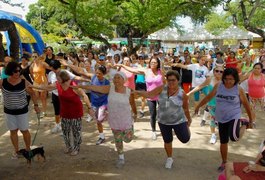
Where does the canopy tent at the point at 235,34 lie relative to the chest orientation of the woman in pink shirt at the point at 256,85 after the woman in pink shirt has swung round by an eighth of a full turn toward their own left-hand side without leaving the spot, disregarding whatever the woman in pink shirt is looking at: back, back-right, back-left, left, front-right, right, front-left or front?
back-left

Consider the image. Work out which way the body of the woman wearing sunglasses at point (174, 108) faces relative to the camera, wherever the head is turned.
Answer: toward the camera

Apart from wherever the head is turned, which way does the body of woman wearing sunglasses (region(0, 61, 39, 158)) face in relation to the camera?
toward the camera

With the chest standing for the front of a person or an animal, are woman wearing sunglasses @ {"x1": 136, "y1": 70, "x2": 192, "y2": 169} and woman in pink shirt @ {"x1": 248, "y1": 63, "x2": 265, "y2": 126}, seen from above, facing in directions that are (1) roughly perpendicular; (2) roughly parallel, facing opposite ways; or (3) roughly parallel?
roughly parallel

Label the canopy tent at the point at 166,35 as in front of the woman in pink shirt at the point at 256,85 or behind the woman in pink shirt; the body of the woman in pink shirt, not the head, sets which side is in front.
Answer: behind

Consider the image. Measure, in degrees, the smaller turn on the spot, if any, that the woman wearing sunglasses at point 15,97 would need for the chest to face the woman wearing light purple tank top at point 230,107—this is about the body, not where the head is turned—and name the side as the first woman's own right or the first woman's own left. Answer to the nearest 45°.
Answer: approximately 45° to the first woman's own left

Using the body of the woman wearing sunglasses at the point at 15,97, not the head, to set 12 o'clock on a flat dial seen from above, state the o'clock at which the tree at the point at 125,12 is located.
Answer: The tree is roughly at 7 o'clock from the woman wearing sunglasses.

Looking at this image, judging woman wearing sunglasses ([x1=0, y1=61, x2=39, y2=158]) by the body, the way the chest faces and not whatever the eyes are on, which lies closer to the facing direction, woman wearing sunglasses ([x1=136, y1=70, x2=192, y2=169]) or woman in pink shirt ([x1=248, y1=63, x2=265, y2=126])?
the woman wearing sunglasses

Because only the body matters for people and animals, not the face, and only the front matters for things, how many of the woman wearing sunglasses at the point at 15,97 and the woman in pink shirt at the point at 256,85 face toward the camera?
2

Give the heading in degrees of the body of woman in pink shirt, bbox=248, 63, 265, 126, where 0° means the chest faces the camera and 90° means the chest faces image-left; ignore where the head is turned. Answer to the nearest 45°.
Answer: approximately 0°

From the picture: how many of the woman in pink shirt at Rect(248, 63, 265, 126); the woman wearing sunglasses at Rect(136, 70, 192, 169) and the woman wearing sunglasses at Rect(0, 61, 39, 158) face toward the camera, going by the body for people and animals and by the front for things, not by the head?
3

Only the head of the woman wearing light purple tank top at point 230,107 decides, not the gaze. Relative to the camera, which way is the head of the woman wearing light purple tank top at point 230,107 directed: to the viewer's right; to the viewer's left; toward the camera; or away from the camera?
toward the camera

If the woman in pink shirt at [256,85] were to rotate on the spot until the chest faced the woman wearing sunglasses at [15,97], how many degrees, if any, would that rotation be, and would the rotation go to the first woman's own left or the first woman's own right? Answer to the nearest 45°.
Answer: approximately 45° to the first woman's own right

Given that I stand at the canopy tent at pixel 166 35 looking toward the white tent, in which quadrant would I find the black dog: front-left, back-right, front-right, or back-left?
back-right

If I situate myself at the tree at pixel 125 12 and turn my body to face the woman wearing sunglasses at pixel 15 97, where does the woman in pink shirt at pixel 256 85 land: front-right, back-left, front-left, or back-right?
front-left

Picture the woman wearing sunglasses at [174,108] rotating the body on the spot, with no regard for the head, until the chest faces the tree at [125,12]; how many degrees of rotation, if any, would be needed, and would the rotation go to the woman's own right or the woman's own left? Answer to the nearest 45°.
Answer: approximately 180°

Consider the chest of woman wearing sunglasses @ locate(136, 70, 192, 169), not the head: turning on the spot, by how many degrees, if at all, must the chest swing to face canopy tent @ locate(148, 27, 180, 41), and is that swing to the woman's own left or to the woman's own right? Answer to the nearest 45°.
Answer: approximately 180°
